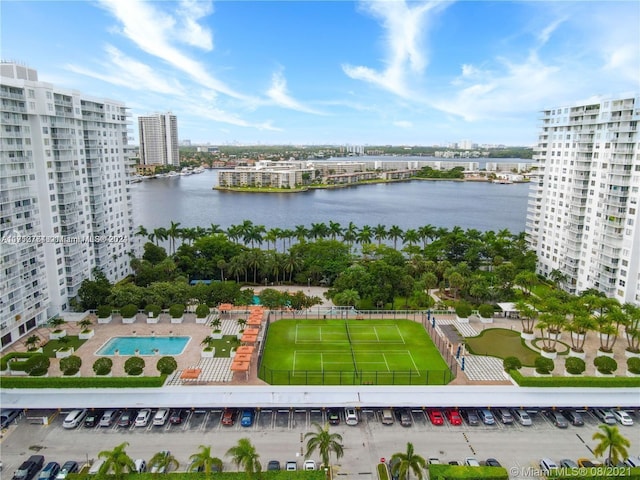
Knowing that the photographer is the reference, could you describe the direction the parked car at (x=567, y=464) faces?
facing the viewer and to the right of the viewer

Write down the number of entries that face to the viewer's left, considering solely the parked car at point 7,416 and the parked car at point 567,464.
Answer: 0

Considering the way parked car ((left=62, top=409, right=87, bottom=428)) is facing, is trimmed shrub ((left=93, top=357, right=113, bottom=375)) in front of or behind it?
in front

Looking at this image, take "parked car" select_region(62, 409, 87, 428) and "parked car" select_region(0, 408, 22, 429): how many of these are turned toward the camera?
0

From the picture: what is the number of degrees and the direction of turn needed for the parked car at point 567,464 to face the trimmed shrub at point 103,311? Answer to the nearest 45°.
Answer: approximately 135° to its right

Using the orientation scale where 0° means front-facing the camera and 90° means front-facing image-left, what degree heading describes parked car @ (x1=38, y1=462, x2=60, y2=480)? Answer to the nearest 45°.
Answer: approximately 45°

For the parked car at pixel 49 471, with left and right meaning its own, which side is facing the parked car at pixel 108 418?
back

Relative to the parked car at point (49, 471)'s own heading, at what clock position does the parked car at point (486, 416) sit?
the parked car at point (486, 416) is roughly at 8 o'clock from the parked car at point (49, 471).

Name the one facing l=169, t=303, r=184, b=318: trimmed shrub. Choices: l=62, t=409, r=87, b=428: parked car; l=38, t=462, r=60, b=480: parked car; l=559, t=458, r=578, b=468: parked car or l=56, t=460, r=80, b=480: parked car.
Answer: l=62, t=409, r=87, b=428: parked car

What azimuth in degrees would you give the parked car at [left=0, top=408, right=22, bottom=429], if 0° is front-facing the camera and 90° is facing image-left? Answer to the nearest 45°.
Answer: approximately 225°

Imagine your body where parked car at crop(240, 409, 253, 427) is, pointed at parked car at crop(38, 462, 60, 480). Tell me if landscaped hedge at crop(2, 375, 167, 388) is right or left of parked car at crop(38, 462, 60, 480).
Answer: right

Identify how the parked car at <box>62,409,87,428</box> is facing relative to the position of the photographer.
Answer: facing away from the viewer and to the right of the viewer

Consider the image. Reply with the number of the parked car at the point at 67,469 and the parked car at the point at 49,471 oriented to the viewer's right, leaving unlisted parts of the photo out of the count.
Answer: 0

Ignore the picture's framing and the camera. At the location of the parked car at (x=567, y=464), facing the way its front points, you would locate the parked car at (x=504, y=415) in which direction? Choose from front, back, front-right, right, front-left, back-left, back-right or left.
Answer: back

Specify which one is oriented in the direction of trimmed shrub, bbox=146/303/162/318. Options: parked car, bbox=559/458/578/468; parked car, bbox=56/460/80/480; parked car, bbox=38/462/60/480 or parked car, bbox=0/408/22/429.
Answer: parked car, bbox=0/408/22/429

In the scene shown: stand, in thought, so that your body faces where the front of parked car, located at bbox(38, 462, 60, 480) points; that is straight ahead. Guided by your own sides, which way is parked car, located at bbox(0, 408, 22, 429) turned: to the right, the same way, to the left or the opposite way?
the opposite way

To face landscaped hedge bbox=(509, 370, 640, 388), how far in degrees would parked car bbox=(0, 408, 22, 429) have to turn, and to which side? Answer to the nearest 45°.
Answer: approximately 90° to its right

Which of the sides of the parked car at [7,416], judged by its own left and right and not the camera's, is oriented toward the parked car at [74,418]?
right

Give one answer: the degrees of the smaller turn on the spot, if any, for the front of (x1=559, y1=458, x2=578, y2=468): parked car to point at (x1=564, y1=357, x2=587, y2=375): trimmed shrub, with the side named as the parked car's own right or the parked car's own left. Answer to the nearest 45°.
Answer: approximately 135° to the parked car's own left
